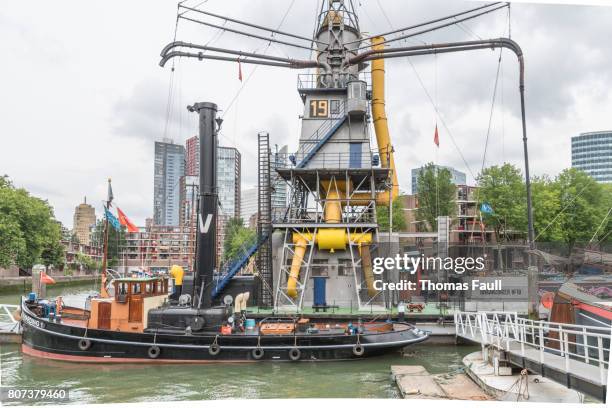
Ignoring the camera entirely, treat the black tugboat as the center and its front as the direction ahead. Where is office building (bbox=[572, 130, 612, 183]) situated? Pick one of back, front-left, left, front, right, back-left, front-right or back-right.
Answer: back

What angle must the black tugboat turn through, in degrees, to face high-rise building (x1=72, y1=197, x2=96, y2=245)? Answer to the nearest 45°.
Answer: approximately 45° to its right

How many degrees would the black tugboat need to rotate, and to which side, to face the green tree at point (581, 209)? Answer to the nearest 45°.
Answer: approximately 135° to its right

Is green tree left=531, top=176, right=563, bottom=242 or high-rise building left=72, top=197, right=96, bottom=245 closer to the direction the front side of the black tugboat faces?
the high-rise building

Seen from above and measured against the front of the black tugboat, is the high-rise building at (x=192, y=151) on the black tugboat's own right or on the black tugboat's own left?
on the black tugboat's own right

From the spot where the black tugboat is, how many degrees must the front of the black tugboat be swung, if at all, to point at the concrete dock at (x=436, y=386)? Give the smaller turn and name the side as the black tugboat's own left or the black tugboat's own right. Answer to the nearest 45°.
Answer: approximately 135° to the black tugboat's own left

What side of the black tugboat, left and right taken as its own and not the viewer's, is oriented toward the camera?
left

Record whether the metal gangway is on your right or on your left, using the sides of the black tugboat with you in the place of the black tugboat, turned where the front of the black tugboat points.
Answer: on your left

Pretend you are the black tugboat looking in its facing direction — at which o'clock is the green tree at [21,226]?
The green tree is roughly at 2 o'clock from the black tugboat.

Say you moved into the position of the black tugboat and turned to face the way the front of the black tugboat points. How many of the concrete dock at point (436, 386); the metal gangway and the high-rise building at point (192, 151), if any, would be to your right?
1

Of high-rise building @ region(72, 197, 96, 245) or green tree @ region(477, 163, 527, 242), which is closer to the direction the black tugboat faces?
the high-rise building

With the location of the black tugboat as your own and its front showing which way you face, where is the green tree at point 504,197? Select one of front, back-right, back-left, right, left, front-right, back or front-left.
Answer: back-right

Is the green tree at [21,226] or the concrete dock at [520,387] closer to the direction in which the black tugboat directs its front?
the green tree
